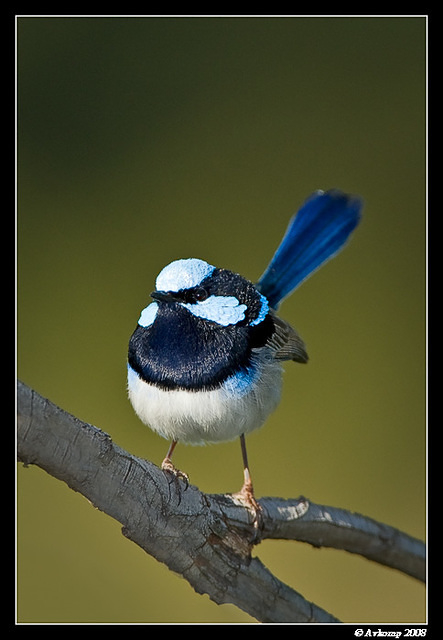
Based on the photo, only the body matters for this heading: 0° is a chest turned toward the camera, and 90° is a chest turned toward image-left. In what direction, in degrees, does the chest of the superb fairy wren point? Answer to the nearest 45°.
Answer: approximately 45°
